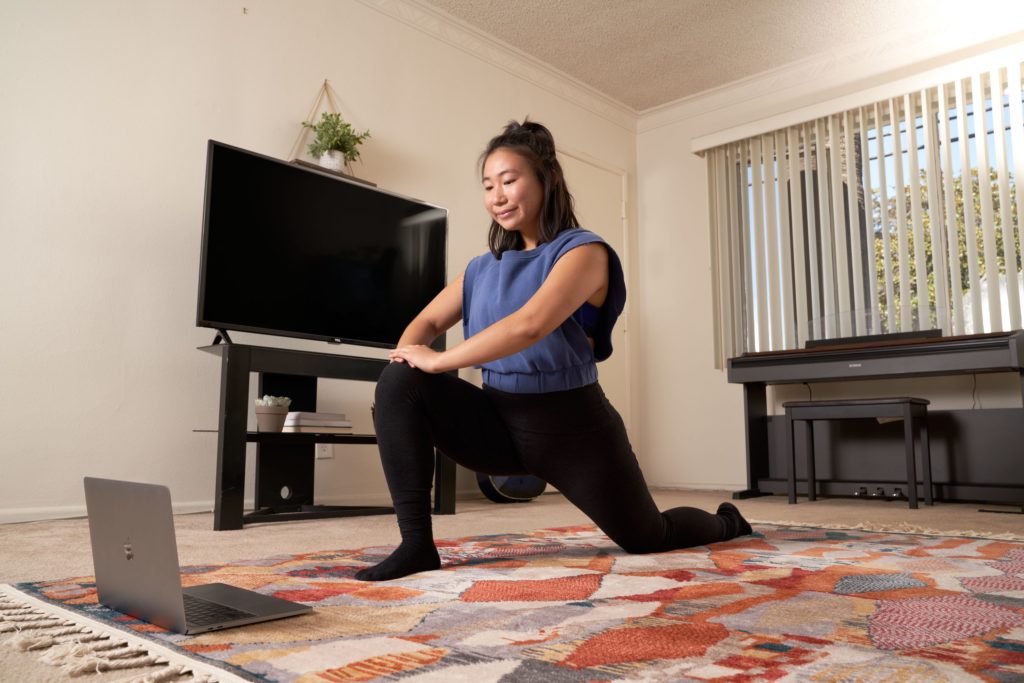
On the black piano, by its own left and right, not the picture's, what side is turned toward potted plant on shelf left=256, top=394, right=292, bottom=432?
front

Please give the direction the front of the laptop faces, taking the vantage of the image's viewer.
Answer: facing away from the viewer and to the right of the viewer

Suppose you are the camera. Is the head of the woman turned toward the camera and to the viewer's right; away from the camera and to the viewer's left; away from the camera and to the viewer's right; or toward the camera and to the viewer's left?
toward the camera and to the viewer's left

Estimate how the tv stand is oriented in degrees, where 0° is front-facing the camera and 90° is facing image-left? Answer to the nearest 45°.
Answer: approximately 315°

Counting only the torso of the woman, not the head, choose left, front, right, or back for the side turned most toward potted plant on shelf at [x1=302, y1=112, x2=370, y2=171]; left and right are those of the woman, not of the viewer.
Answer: right

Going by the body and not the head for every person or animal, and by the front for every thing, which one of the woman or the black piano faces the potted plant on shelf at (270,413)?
the black piano

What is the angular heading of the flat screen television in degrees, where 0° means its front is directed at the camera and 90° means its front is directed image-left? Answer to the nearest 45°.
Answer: approximately 315°

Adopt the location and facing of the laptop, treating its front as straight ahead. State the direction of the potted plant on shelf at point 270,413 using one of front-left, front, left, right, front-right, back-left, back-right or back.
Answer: front-left

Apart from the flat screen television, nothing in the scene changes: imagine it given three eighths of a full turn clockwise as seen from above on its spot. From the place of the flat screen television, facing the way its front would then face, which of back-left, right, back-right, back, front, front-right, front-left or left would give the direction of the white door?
back-right

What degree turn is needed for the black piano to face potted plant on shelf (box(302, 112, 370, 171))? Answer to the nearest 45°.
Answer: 0° — it already faces it

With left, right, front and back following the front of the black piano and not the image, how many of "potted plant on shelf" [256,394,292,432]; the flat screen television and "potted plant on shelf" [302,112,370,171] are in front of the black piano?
3

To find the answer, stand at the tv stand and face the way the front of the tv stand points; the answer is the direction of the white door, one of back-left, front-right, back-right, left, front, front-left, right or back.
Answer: left

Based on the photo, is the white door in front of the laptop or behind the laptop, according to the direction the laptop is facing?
in front
